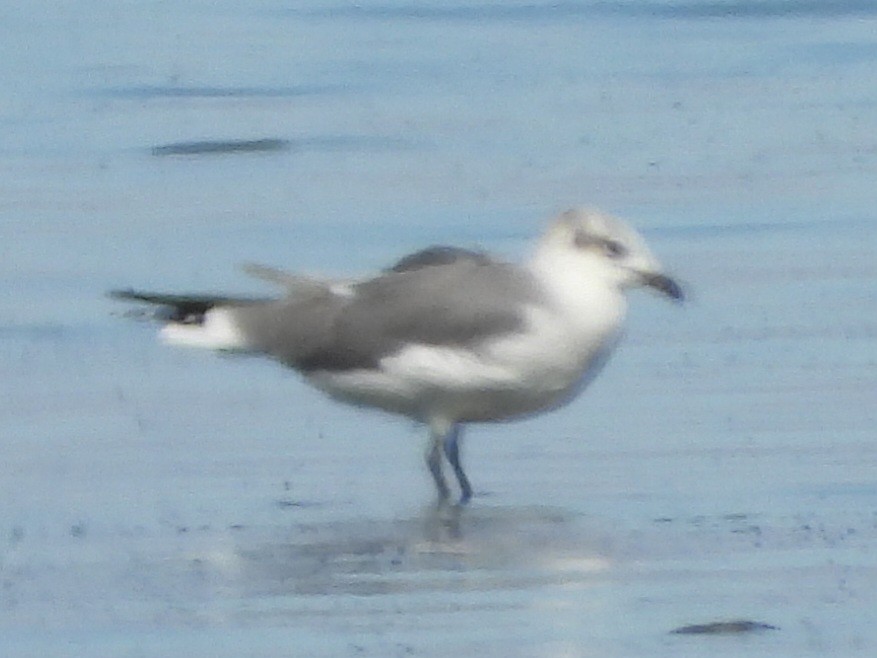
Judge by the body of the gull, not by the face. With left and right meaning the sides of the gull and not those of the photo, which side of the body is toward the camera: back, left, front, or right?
right
